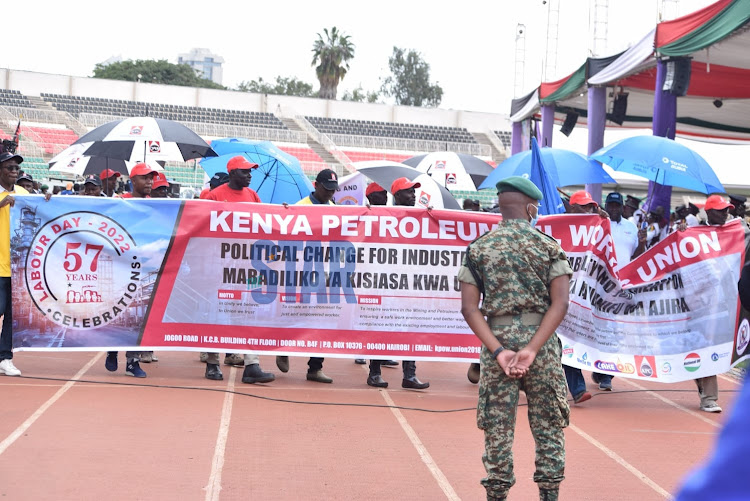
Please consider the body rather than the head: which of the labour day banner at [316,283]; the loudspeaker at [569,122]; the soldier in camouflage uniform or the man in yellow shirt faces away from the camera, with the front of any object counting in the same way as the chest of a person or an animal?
the soldier in camouflage uniform

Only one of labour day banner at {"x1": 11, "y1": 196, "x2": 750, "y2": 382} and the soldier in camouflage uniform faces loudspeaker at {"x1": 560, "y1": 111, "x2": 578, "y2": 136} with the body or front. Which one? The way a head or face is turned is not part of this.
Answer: the soldier in camouflage uniform

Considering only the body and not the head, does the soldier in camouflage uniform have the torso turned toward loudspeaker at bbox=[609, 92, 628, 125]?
yes

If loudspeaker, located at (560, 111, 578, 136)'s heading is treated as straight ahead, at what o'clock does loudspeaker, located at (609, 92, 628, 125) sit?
loudspeaker, located at (609, 92, 628, 125) is roughly at 10 o'clock from loudspeaker, located at (560, 111, 578, 136).

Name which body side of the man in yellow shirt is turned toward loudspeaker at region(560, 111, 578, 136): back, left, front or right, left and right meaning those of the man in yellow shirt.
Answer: left

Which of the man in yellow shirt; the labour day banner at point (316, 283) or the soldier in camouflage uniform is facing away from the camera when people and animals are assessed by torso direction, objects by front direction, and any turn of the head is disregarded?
the soldier in camouflage uniform

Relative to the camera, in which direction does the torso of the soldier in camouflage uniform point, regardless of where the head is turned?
away from the camera

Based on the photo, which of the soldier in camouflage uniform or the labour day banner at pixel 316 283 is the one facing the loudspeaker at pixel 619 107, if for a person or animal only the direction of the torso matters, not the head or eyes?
the soldier in camouflage uniform

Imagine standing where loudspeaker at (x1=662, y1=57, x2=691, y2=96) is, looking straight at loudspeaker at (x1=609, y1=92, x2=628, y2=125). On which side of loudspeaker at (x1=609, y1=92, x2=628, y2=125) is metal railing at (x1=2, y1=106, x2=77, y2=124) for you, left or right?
left

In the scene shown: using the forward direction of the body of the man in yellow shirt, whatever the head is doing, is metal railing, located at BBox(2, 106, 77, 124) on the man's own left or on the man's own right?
on the man's own left

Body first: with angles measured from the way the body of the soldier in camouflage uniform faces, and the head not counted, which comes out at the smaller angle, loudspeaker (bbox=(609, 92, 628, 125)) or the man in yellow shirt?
the loudspeaker

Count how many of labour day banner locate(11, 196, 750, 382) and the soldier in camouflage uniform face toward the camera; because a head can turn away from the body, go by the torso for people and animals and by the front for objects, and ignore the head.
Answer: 1

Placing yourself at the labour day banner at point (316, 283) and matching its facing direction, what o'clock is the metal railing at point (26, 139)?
The metal railing is roughly at 5 o'clock from the labour day banner.
